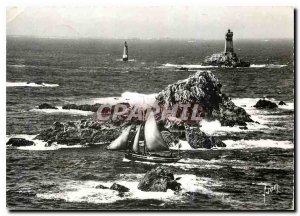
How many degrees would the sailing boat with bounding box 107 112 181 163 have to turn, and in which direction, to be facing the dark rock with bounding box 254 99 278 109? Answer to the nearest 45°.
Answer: approximately 180°

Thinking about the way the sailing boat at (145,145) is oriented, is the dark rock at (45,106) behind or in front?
in front

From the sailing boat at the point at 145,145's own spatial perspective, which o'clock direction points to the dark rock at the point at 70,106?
The dark rock is roughly at 2 o'clock from the sailing boat.

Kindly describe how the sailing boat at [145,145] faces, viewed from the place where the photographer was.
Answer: facing to the left of the viewer

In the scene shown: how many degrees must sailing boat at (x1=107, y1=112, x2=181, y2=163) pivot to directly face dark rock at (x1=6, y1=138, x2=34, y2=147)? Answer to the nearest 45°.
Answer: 0° — it already faces it

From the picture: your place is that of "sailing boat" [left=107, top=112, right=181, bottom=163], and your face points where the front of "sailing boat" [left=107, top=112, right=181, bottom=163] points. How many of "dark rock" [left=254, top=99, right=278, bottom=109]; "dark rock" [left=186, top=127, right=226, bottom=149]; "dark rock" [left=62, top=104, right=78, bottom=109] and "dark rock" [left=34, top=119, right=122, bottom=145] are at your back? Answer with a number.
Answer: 2
